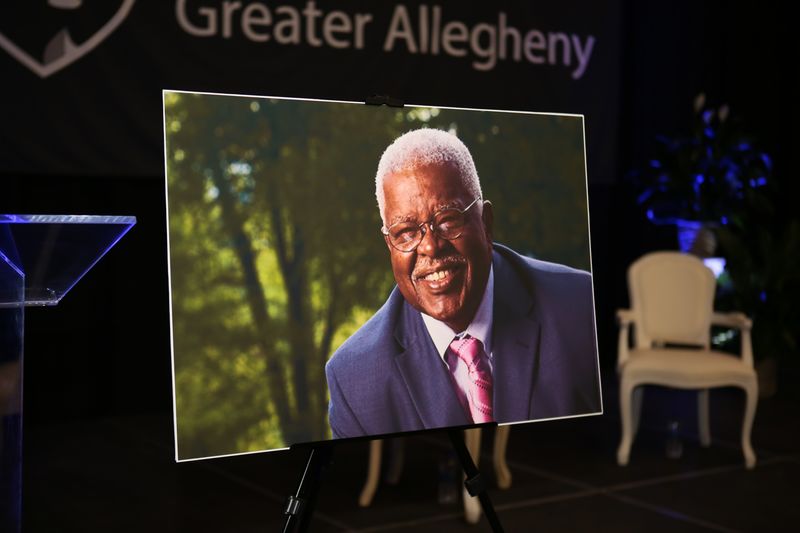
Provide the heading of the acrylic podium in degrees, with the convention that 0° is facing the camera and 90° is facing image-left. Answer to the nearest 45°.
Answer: approximately 0°

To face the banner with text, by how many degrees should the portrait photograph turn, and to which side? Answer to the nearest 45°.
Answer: approximately 135° to its left

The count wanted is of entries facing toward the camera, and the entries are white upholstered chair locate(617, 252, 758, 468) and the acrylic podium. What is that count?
2

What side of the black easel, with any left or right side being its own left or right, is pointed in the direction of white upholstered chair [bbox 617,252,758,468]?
left

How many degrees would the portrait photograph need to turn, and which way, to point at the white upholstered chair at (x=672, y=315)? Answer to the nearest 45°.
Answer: approximately 90° to its left

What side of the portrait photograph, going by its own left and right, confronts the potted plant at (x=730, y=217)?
left

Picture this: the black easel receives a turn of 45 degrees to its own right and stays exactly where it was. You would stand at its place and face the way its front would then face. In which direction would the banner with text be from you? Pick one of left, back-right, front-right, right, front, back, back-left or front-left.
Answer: back

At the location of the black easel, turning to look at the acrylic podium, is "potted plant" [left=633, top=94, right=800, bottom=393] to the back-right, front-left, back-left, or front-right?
back-right

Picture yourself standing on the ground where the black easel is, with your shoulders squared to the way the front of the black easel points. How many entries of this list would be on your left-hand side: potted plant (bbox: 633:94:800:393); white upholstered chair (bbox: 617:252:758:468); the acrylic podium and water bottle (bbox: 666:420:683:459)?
3
